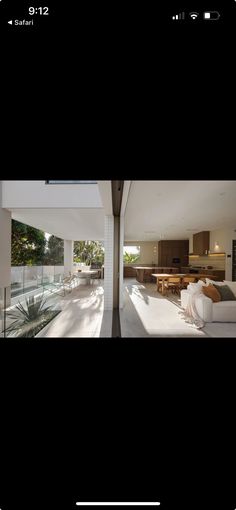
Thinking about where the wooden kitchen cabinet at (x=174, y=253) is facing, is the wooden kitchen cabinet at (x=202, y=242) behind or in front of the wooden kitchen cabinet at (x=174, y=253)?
in front

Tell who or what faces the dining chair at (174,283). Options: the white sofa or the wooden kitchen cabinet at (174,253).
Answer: the wooden kitchen cabinet

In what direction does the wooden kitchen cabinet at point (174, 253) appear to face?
toward the camera

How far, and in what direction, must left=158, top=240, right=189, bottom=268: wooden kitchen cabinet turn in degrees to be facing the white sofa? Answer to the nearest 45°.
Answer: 0° — it already faces it

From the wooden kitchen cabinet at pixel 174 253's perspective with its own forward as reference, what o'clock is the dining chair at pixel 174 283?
The dining chair is roughly at 12 o'clock from the wooden kitchen cabinet.

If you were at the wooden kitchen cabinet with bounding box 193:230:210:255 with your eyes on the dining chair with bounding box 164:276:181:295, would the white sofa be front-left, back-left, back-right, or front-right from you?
front-left

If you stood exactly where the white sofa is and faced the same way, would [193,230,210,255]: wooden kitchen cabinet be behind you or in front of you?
behind

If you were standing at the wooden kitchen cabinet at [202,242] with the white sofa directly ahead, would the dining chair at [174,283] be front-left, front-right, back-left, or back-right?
front-right

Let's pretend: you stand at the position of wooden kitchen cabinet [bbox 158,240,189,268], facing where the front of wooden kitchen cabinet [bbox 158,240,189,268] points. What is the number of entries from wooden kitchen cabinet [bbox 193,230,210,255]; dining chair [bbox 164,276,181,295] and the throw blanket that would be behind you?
0
